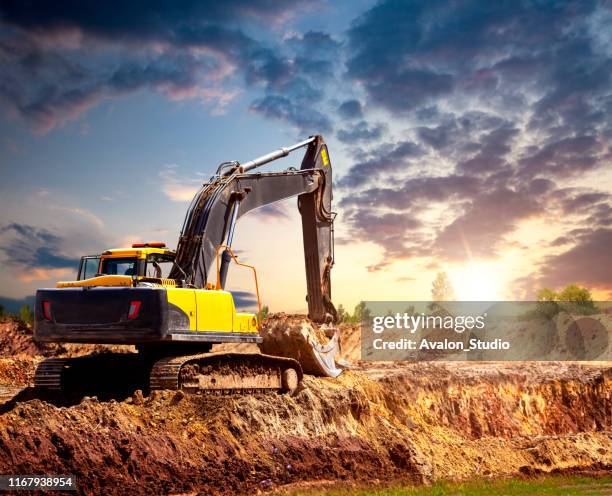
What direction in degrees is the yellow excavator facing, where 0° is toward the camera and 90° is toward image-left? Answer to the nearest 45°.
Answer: approximately 225°
